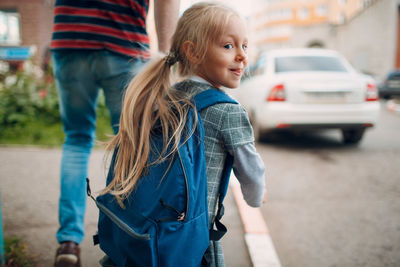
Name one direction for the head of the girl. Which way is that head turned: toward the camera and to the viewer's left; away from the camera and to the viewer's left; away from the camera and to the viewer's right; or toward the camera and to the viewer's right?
toward the camera and to the viewer's right

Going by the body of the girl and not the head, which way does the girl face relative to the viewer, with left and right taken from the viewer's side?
facing away from the viewer and to the right of the viewer

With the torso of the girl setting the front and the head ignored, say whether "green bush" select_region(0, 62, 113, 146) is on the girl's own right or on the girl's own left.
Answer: on the girl's own left

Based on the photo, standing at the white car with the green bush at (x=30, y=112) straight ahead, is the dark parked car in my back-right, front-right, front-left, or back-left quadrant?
back-right

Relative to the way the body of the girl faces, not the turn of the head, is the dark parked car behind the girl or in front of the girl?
in front

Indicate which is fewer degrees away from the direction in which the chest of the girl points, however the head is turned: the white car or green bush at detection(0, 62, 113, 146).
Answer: the white car

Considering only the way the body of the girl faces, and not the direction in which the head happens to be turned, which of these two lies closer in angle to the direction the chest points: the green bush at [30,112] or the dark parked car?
the dark parked car
